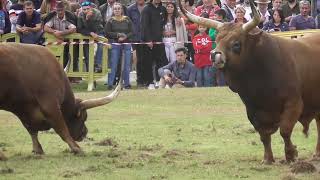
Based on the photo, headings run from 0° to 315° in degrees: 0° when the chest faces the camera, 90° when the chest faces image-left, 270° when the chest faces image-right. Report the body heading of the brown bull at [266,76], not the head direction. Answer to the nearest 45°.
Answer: approximately 45°

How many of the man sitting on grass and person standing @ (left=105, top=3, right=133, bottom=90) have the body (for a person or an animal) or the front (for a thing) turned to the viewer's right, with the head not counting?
0

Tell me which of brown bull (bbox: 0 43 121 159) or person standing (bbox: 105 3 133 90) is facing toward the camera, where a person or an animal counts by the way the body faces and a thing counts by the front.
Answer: the person standing

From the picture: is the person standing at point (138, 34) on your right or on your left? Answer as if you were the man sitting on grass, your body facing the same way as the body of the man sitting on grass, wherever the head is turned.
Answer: on your right

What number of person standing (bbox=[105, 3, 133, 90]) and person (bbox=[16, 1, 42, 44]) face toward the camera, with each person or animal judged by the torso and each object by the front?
2

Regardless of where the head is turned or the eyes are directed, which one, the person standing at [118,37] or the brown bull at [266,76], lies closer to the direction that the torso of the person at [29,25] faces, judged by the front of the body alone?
the brown bull

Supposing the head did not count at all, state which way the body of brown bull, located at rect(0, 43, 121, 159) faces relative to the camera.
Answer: to the viewer's right

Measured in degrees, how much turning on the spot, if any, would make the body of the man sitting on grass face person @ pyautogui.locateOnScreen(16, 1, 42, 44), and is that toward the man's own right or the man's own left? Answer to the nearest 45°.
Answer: approximately 45° to the man's own right

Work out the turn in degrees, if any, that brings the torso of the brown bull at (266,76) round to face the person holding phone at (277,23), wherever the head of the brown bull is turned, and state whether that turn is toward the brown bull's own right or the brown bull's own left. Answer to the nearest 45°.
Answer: approximately 135° to the brown bull's own right

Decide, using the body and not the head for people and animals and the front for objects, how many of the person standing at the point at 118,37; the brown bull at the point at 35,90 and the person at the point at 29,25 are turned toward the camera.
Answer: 2

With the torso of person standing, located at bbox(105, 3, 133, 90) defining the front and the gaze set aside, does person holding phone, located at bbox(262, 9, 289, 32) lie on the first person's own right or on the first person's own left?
on the first person's own left

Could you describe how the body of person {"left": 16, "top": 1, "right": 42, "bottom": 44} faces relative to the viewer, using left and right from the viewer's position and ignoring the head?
facing the viewer

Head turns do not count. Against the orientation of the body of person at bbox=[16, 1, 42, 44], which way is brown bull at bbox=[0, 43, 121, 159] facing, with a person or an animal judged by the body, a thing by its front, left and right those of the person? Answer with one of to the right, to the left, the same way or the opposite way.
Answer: to the left

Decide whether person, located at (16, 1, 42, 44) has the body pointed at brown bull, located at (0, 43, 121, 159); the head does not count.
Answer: yes

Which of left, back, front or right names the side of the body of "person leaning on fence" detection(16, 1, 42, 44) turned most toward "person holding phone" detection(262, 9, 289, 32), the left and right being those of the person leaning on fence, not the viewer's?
left

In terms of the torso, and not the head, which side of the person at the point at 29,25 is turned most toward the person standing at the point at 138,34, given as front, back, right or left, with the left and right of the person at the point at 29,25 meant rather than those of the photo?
left

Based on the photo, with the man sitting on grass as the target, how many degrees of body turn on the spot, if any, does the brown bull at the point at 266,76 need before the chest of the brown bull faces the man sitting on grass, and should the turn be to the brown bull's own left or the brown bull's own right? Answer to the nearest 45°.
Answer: approximately 135° to the brown bull's own right

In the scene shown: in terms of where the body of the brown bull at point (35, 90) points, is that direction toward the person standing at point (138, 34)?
no

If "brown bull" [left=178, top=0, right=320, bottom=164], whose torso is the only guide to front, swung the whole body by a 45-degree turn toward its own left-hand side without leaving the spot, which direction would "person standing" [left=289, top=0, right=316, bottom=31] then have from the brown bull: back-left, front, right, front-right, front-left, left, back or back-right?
back
